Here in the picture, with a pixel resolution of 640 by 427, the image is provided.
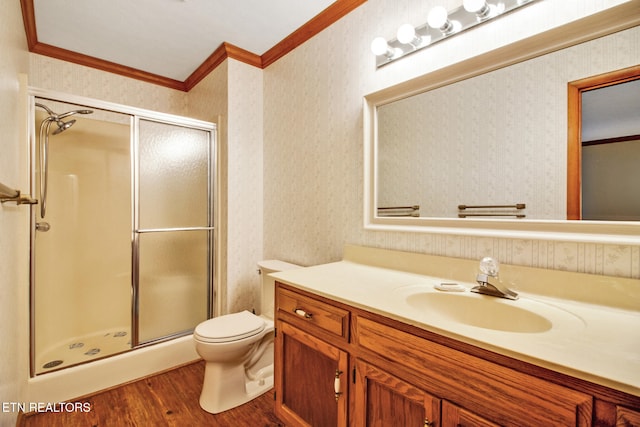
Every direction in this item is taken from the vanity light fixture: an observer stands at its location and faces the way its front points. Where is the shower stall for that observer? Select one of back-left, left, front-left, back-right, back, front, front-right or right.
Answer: front-right

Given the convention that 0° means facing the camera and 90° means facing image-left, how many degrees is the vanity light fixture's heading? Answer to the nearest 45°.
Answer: approximately 45°

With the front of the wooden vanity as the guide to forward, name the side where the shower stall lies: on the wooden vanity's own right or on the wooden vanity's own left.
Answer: on the wooden vanity's own right

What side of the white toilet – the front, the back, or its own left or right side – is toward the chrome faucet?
left

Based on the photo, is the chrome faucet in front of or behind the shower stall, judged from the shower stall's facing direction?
in front

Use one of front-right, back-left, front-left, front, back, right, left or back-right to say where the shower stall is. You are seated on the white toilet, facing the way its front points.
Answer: right

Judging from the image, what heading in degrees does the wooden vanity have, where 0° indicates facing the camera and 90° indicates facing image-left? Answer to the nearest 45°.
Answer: approximately 45°

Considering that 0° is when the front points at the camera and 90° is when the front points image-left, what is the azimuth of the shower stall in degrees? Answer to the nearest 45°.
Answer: approximately 315°
